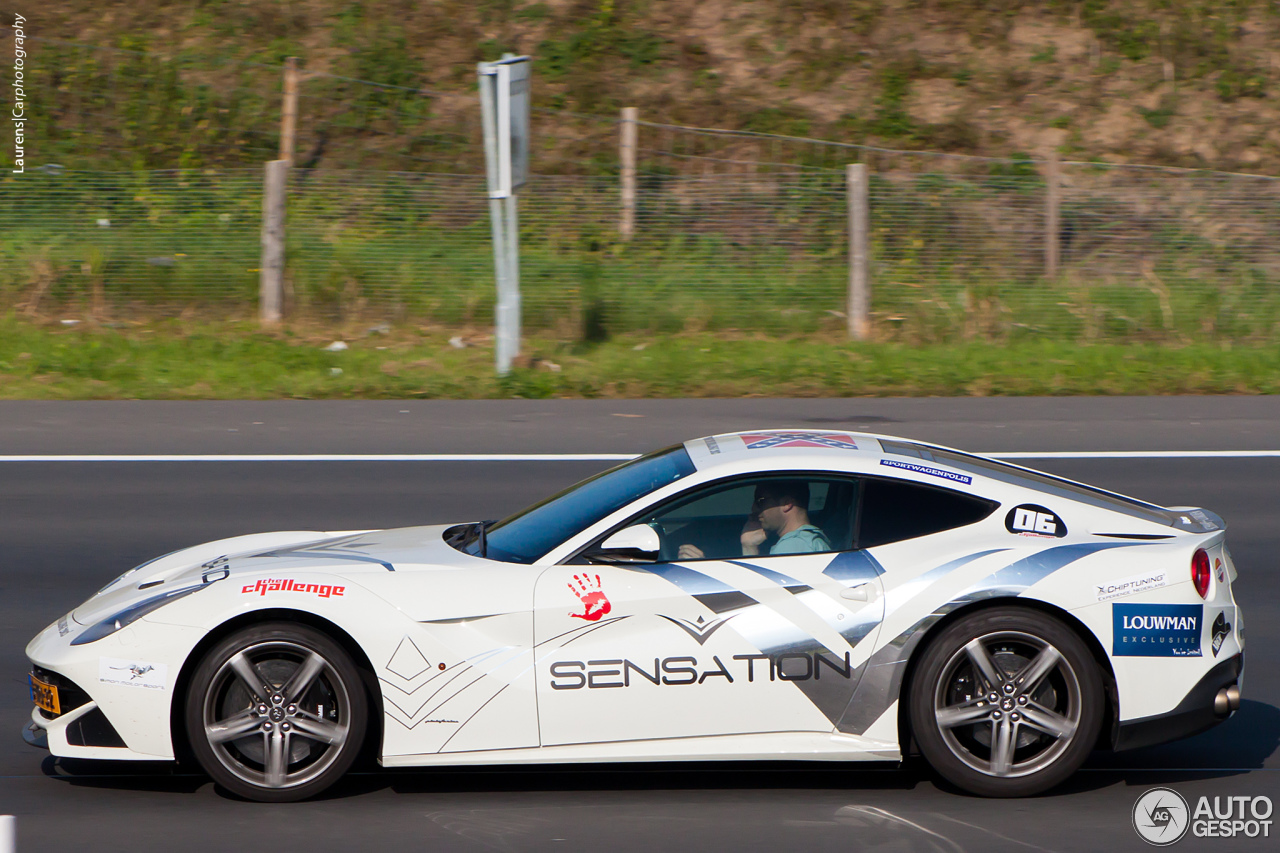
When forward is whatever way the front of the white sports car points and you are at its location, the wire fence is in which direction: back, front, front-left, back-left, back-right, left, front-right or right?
right

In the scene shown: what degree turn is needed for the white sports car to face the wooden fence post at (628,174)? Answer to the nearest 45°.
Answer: approximately 90° to its right

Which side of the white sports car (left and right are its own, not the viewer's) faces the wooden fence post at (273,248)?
right

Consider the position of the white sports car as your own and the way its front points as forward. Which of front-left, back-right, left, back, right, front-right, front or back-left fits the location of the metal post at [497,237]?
right

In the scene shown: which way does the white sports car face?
to the viewer's left

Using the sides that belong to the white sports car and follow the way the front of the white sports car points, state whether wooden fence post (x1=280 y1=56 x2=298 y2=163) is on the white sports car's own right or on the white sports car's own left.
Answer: on the white sports car's own right

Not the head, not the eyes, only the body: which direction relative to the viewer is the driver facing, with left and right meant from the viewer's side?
facing to the left of the viewer

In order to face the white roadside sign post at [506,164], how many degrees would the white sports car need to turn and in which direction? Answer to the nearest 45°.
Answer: approximately 90° to its right

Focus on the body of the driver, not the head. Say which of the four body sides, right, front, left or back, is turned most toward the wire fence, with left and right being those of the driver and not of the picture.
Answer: right
